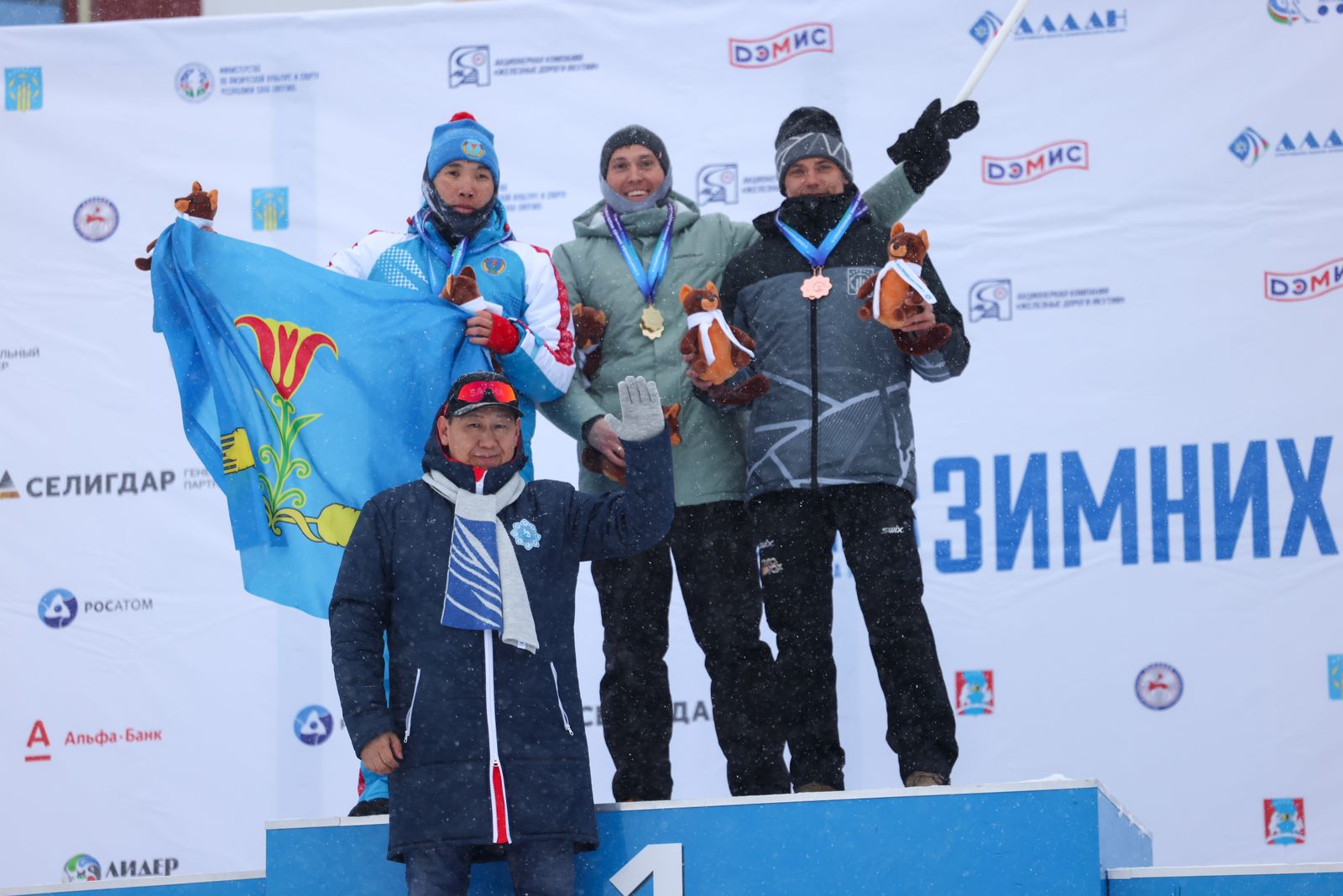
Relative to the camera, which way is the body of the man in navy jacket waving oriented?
toward the camera

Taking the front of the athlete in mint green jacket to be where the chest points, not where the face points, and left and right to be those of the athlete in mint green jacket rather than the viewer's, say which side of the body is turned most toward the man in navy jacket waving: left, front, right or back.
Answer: front

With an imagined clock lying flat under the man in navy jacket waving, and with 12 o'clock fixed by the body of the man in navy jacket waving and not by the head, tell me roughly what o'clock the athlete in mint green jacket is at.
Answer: The athlete in mint green jacket is roughly at 7 o'clock from the man in navy jacket waving.

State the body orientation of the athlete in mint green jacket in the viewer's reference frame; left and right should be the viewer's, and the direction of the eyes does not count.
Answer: facing the viewer

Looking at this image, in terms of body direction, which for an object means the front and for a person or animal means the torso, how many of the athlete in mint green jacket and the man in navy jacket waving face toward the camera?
2
